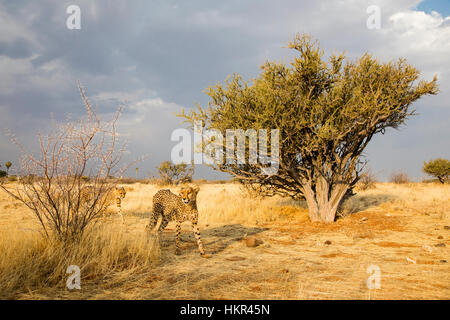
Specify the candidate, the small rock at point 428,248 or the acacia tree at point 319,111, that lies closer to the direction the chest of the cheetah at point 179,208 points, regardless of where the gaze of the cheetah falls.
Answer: the small rock

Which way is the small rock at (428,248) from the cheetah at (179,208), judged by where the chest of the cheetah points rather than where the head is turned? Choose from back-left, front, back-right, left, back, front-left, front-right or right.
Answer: front-left

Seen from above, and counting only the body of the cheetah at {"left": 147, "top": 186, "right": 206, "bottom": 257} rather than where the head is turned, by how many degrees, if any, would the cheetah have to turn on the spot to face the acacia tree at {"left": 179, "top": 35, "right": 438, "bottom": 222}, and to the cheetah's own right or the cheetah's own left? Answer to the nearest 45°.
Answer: approximately 90° to the cheetah's own left

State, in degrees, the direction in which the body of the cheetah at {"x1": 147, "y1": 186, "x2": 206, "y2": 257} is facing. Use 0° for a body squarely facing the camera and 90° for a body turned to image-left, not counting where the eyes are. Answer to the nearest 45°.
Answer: approximately 315°

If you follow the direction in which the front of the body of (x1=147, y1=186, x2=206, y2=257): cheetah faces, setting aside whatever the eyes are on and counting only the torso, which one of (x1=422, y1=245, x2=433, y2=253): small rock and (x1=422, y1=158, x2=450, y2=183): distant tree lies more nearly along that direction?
the small rock

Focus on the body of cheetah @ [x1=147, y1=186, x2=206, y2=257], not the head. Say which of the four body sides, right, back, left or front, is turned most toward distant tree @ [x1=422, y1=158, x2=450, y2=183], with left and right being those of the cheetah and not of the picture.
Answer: left
